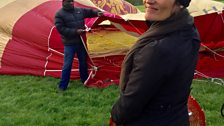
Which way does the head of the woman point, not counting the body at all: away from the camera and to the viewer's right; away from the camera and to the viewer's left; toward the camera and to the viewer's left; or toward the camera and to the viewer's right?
toward the camera and to the viewer's left

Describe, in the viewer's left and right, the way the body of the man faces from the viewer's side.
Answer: facing the viewer and to the right of the viewer

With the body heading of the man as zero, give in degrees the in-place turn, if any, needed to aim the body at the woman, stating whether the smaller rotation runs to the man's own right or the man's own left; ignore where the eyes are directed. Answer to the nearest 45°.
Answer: approximately 45° to the man's own right
